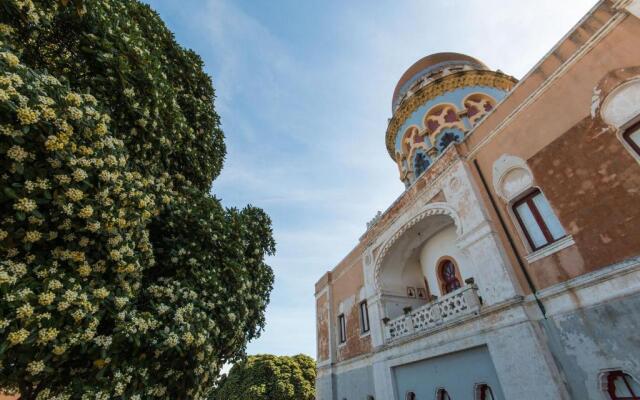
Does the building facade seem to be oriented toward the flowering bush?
yes

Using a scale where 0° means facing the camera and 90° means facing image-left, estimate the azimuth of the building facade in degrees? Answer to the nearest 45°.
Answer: approximately 45°

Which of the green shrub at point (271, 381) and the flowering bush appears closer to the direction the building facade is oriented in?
the flowering bush

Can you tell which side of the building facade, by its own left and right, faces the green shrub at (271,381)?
right
